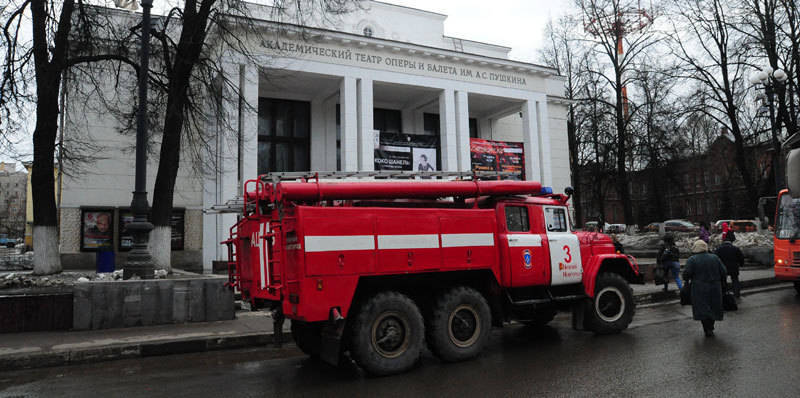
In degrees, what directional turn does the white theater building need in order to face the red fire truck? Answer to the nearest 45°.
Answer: approximately 45° to its right

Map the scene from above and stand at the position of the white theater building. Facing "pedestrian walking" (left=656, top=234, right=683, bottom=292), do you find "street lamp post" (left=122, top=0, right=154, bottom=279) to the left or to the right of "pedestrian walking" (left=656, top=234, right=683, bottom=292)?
right

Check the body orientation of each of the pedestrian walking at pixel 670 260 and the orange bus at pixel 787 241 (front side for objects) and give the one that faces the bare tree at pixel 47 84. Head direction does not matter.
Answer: the orange bus

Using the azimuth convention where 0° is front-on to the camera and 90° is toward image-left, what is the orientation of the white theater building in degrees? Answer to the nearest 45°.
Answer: approximately 315°

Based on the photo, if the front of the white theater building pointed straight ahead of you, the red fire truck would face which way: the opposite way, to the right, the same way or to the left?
to the left

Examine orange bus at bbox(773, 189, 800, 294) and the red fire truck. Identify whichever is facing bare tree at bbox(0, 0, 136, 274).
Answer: the orange bus

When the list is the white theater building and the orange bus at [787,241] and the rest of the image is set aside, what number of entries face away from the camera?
0

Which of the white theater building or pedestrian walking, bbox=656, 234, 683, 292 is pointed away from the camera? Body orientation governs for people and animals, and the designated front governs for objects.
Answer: the pedestrian walking

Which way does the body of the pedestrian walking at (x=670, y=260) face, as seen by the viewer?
away from the camera

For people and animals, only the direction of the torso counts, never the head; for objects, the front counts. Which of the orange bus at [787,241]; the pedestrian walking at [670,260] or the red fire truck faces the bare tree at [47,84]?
the orange bus

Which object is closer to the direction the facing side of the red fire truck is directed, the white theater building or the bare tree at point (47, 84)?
the white theater building

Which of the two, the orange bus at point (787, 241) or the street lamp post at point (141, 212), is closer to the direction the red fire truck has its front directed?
the orange bus

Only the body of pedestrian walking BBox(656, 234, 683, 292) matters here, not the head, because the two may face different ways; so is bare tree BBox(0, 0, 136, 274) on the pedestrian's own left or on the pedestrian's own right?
on the pedestrian's own left

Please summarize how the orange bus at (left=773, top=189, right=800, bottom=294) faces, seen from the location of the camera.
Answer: facing the viewer and to the left of the viewer
